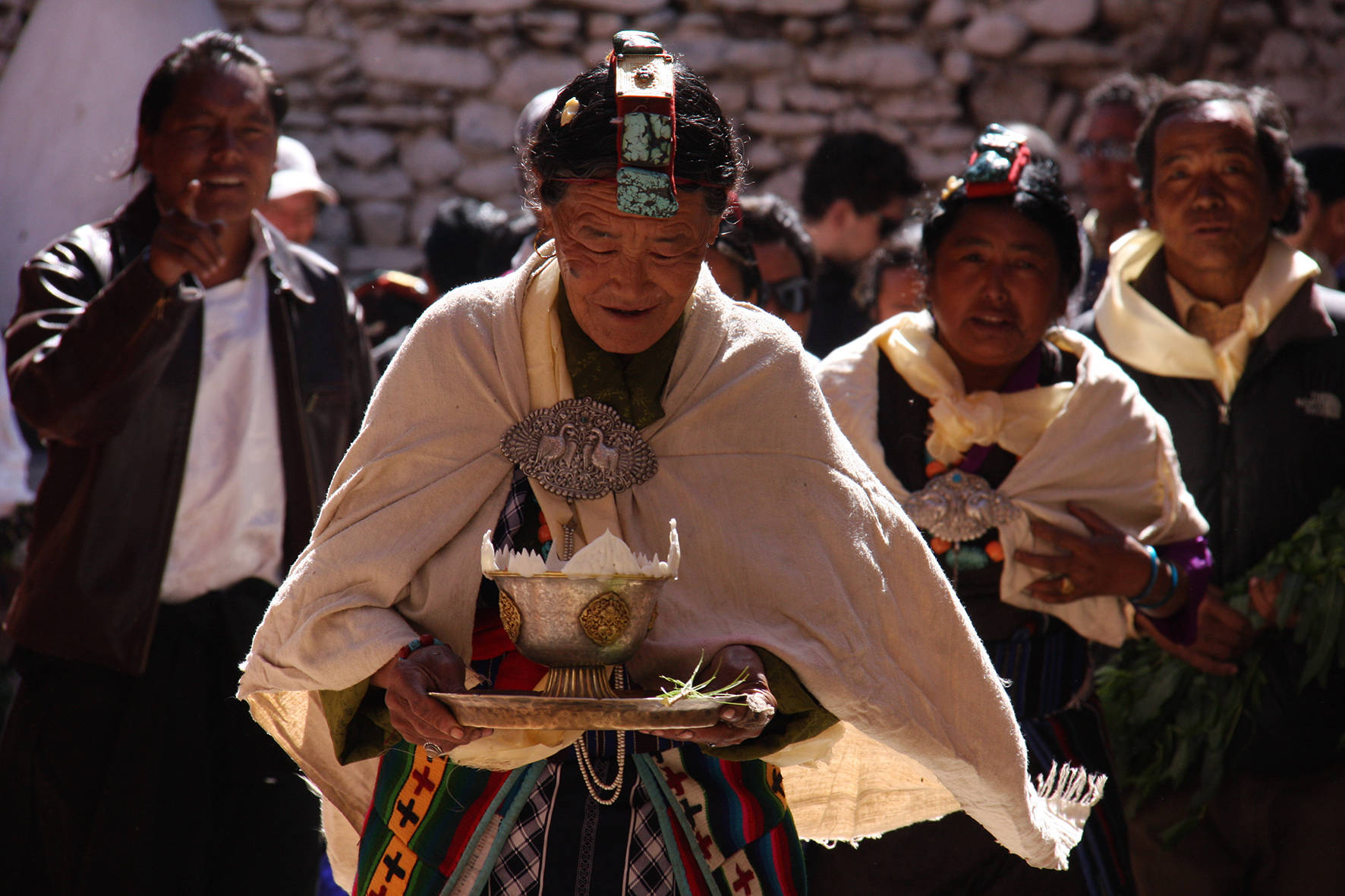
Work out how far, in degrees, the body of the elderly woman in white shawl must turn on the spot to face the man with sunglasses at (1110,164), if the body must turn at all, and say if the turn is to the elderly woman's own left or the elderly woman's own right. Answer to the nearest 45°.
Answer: approximately 135° to the elderly woman's own left

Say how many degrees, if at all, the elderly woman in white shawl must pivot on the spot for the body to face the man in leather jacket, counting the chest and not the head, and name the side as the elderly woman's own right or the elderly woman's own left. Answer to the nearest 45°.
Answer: approximately 135° to the elderly woman's own right

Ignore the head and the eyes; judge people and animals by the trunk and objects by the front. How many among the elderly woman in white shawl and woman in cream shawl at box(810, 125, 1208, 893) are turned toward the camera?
2

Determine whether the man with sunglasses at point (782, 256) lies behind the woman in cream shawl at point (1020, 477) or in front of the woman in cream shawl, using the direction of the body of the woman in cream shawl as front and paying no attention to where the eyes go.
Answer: behind

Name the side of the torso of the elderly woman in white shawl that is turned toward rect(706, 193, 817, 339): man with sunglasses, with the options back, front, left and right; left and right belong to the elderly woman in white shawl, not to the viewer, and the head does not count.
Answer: back

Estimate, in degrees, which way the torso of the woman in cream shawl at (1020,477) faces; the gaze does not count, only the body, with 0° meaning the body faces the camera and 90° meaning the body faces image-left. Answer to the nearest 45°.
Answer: approximately 0°

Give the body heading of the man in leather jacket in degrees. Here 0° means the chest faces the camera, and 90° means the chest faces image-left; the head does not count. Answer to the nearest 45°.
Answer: approximately 315°
